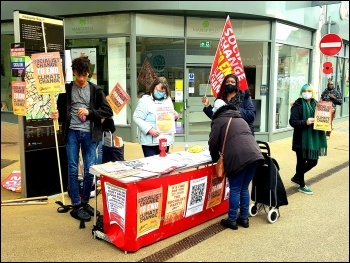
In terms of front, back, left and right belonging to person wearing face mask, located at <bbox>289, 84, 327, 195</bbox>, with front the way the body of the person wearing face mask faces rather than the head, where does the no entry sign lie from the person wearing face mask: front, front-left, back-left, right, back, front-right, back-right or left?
back-left

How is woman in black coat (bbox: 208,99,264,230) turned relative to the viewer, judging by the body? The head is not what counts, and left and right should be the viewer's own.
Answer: facing away from the viewer and to the left of the viewer

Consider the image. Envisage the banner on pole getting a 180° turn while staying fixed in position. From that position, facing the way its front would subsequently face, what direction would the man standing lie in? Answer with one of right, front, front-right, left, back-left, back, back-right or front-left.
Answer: back-left

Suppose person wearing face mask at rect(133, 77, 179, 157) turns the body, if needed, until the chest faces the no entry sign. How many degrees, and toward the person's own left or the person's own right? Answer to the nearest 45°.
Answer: approximately 90° to the person's own left

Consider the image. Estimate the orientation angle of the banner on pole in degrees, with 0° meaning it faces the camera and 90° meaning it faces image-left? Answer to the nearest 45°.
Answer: approximately 0°

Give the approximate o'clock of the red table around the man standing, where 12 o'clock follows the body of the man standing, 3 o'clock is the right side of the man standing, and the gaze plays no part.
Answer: The red table is roughly at 11 o'clock from the man standing.

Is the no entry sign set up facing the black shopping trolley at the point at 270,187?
yes

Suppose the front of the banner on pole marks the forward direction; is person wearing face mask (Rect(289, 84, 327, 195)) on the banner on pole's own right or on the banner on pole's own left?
on the banner on pole's own left

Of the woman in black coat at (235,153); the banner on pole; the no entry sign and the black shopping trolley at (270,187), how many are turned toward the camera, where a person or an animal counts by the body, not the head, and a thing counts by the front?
2
